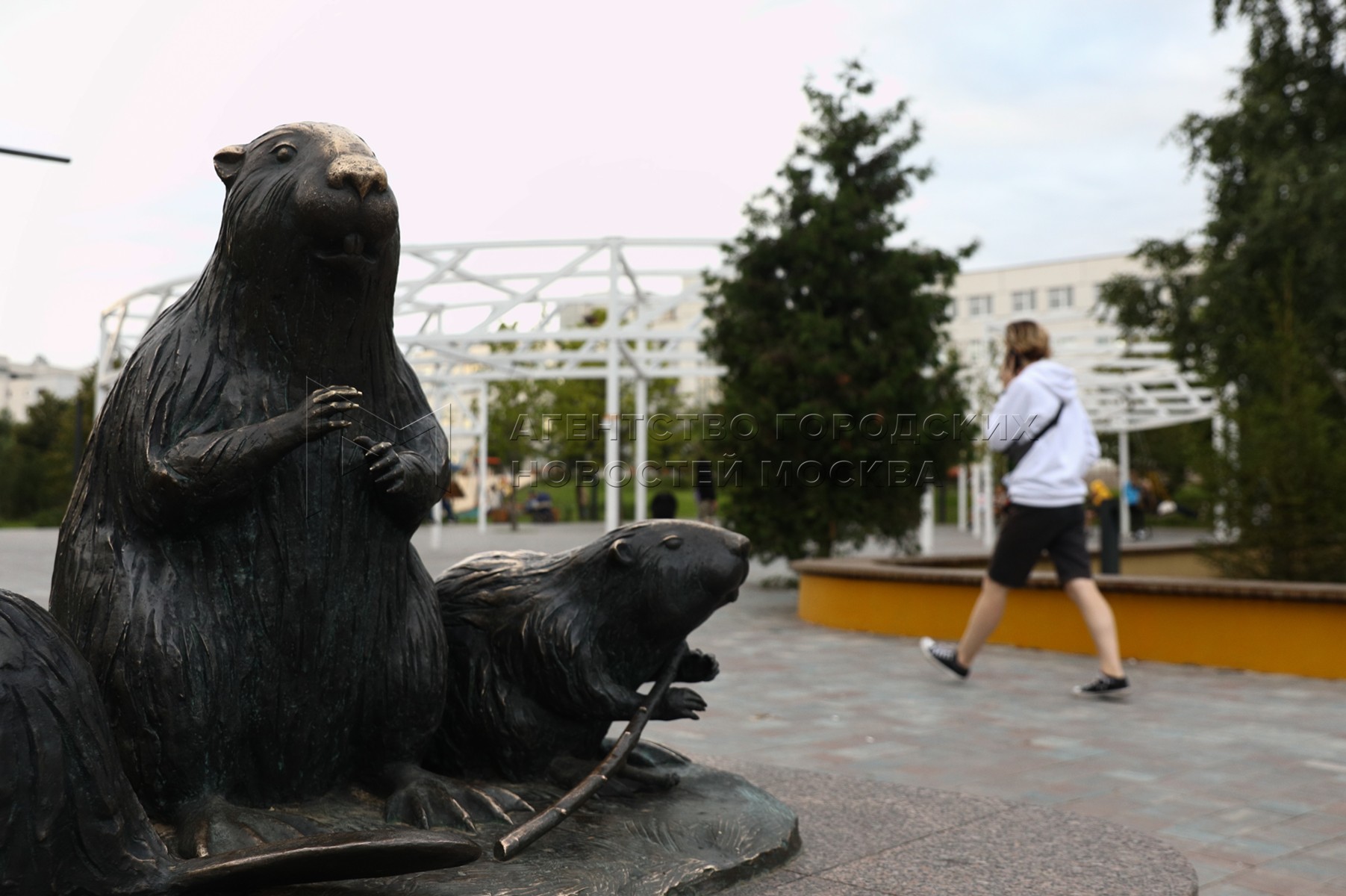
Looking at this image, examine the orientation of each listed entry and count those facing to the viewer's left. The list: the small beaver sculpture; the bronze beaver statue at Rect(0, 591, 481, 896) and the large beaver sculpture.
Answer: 1

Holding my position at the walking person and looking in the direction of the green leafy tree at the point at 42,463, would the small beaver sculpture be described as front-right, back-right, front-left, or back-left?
back-left

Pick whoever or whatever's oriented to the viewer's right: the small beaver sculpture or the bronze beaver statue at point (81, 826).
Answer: the small beaver sculpture

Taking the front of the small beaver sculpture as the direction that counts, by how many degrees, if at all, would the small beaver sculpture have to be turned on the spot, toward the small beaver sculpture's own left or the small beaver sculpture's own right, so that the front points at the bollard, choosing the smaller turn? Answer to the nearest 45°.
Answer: approximately 45° to the small beaver sculpture's own left

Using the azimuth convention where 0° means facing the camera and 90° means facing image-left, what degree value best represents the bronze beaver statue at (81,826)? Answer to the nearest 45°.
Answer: approximately 90°

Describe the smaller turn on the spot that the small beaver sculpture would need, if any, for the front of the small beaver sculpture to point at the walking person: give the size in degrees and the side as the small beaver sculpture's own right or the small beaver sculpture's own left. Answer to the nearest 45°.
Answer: approximately 45° to the small beaver sculpture's own left

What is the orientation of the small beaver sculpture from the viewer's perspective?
to the viewer's right

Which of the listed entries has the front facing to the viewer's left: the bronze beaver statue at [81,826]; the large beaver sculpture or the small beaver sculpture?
the bronze beaver statue

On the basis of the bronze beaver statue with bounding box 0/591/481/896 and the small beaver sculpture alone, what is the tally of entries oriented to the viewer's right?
1

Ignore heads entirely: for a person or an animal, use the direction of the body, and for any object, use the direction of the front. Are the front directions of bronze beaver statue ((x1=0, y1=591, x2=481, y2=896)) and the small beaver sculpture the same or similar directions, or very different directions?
very different directions

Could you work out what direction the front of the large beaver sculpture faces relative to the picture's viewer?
facing the viewer and to the right of the viewer

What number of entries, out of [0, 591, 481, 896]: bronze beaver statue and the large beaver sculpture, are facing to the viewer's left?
1

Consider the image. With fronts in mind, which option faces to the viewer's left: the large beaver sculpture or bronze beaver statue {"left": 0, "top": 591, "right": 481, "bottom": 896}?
the bronze beaver statue

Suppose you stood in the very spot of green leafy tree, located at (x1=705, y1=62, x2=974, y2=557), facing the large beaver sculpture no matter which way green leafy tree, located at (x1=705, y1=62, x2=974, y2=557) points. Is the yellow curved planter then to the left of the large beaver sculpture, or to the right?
left

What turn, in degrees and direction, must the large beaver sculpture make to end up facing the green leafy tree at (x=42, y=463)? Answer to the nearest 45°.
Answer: approximately 135° to its left
